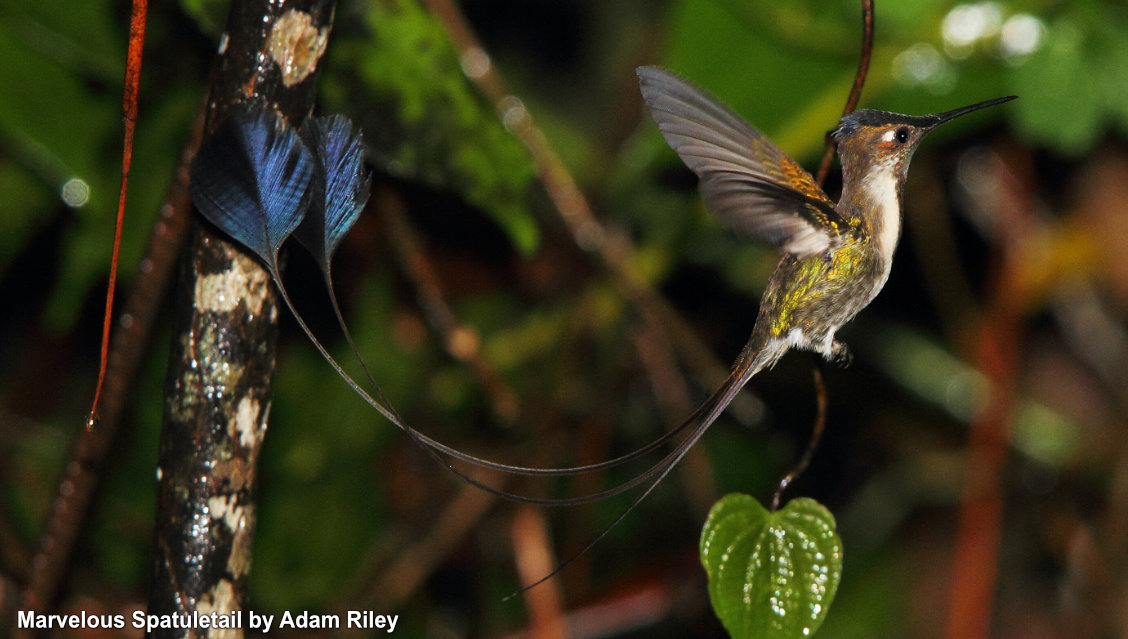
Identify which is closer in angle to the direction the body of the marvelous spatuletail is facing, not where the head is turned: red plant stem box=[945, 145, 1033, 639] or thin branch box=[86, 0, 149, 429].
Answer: the red plant stem

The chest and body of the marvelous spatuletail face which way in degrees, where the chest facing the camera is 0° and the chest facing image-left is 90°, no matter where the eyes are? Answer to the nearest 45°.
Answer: approximately 270°

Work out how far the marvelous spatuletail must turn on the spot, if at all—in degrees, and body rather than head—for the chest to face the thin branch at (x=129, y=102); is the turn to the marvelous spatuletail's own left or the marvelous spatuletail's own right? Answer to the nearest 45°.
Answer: approximately 135° to the marvelous spatuletail's own right

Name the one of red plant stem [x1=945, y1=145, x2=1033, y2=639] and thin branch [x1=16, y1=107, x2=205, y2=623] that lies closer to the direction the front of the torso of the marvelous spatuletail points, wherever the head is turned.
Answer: the red plant stem

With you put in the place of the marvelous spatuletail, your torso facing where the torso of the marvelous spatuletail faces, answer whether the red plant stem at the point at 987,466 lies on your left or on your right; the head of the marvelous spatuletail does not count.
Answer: on your left

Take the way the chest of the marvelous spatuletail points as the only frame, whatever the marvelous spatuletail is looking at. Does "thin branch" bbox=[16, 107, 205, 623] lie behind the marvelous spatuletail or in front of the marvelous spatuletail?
behind

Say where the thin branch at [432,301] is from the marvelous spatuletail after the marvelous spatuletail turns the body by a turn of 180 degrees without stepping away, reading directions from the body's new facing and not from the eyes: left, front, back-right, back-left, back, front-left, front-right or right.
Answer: front-right
